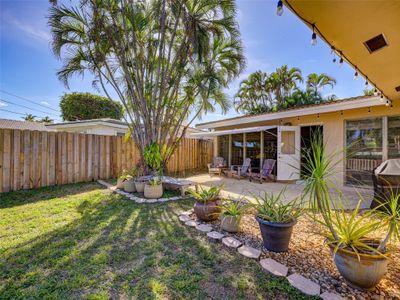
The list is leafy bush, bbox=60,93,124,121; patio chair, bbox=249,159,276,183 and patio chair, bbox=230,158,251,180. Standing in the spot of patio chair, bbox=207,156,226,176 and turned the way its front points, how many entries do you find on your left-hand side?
2

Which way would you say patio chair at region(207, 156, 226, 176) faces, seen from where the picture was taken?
facing the viewer and to the left of the viewer

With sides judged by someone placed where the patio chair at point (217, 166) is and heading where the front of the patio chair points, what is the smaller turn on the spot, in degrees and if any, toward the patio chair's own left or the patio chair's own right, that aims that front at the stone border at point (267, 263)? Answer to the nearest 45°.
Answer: approximately 45° to the patio chair's own left

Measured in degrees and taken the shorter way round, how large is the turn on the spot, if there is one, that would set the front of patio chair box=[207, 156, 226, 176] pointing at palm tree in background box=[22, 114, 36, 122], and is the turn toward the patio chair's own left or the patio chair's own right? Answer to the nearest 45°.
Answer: approximately 90° to the patio chair's own right

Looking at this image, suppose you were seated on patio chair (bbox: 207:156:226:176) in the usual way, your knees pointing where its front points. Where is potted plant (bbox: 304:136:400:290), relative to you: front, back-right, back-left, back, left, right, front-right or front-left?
front-left

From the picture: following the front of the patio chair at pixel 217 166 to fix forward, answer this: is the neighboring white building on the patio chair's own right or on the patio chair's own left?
on the patio chair's own right

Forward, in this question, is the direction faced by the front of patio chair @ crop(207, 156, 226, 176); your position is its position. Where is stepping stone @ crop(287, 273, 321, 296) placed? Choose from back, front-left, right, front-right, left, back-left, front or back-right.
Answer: front-left

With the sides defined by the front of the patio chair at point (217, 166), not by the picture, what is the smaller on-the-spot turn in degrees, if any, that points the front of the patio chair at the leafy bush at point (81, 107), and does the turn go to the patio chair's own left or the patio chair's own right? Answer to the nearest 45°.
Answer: approximately 90° to the patio chair's own right

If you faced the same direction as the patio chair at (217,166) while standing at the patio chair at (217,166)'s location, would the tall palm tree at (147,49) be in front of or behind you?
in front

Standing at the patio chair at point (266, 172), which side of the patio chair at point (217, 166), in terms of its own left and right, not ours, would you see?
left

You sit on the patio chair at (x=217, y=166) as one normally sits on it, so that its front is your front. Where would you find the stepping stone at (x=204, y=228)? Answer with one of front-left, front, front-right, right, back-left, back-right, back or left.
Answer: front-left

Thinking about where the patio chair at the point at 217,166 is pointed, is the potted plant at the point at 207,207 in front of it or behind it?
in front

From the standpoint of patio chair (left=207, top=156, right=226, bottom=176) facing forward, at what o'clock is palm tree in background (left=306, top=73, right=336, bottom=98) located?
The palm tree in background is roughly at 6 o'clock from the patio chair.

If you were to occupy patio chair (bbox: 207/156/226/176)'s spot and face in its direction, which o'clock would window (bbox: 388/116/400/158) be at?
The window is roughly at 9 o'clock from the patio chair.

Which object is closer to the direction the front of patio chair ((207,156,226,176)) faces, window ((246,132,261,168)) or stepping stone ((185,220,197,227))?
the stepping stone

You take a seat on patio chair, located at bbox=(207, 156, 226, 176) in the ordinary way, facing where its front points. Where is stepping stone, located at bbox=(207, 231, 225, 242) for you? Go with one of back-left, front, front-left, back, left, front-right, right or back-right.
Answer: front-left

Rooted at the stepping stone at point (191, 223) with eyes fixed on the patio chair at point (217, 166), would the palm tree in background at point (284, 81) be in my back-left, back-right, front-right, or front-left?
front-right

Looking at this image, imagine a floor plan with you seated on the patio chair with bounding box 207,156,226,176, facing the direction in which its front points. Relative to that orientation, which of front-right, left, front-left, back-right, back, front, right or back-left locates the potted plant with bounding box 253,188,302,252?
front-left

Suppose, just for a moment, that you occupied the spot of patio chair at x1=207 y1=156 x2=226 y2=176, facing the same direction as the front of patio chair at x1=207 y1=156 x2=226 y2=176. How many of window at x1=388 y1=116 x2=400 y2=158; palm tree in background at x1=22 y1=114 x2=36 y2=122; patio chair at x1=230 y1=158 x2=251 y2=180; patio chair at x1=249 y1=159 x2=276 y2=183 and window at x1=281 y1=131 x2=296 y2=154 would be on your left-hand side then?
4
